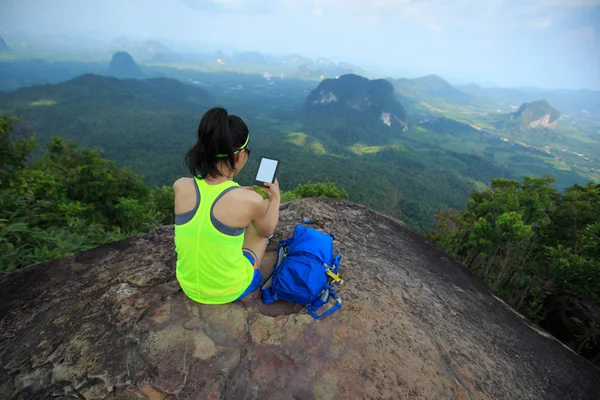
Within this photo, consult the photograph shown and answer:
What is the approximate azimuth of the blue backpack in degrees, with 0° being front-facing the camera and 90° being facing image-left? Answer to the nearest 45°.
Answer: approximately 0°

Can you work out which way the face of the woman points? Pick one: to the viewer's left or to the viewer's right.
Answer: to the viewer's right

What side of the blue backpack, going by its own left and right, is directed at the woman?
right
